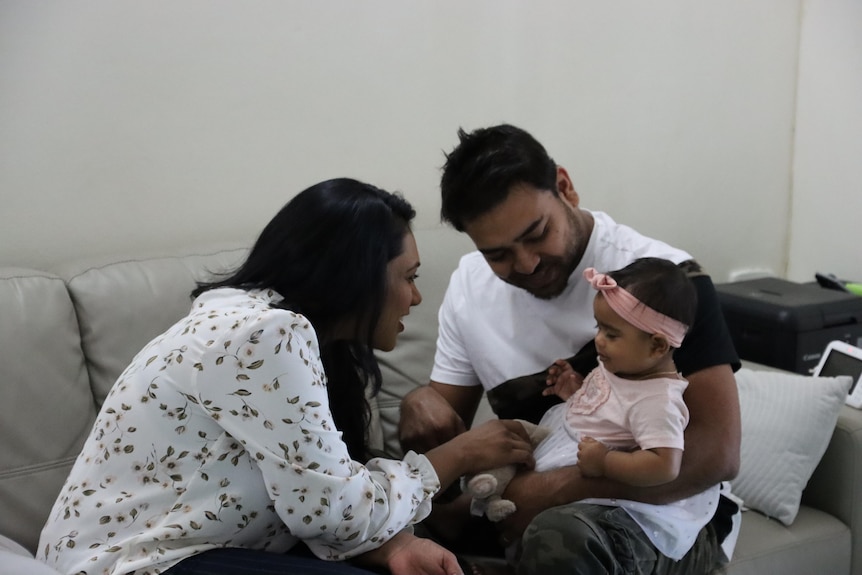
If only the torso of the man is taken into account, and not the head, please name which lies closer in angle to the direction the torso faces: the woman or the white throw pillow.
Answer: the woman

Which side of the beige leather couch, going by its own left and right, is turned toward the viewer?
front

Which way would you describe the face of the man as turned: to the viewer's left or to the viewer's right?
to the viewer's left

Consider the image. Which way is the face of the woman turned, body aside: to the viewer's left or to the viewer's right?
to the viewer's right

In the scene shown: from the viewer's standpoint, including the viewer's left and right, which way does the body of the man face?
facing the viewer and to the left of the viewer

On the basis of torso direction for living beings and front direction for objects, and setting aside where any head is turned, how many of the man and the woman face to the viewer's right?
1

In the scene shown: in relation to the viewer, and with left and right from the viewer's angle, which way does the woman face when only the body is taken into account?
facing to the right of the viewer

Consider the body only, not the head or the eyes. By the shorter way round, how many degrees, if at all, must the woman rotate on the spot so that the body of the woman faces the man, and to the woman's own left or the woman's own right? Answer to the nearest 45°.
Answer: approximately 45° to the woman's own left
